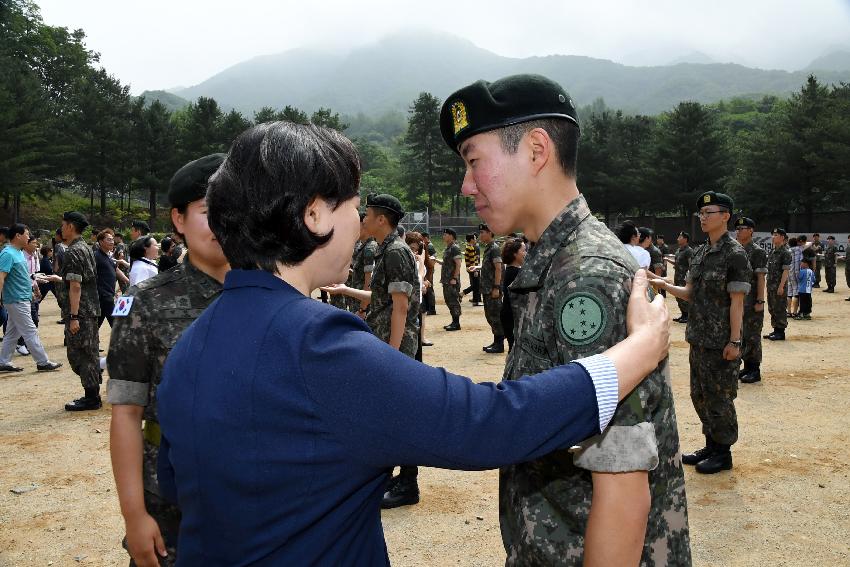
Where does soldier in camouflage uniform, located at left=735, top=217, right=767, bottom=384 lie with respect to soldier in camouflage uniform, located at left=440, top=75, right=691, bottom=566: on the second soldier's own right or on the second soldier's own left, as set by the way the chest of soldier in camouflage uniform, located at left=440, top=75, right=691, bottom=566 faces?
on the second soldier's own right

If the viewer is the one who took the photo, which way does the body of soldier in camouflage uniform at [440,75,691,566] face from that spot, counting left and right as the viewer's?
facing to the left of the viewer

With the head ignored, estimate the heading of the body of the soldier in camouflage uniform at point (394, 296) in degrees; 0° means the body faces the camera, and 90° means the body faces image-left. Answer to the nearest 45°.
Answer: approximately 90°

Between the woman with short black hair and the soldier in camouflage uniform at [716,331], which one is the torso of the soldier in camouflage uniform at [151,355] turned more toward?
the woman with short black hair
